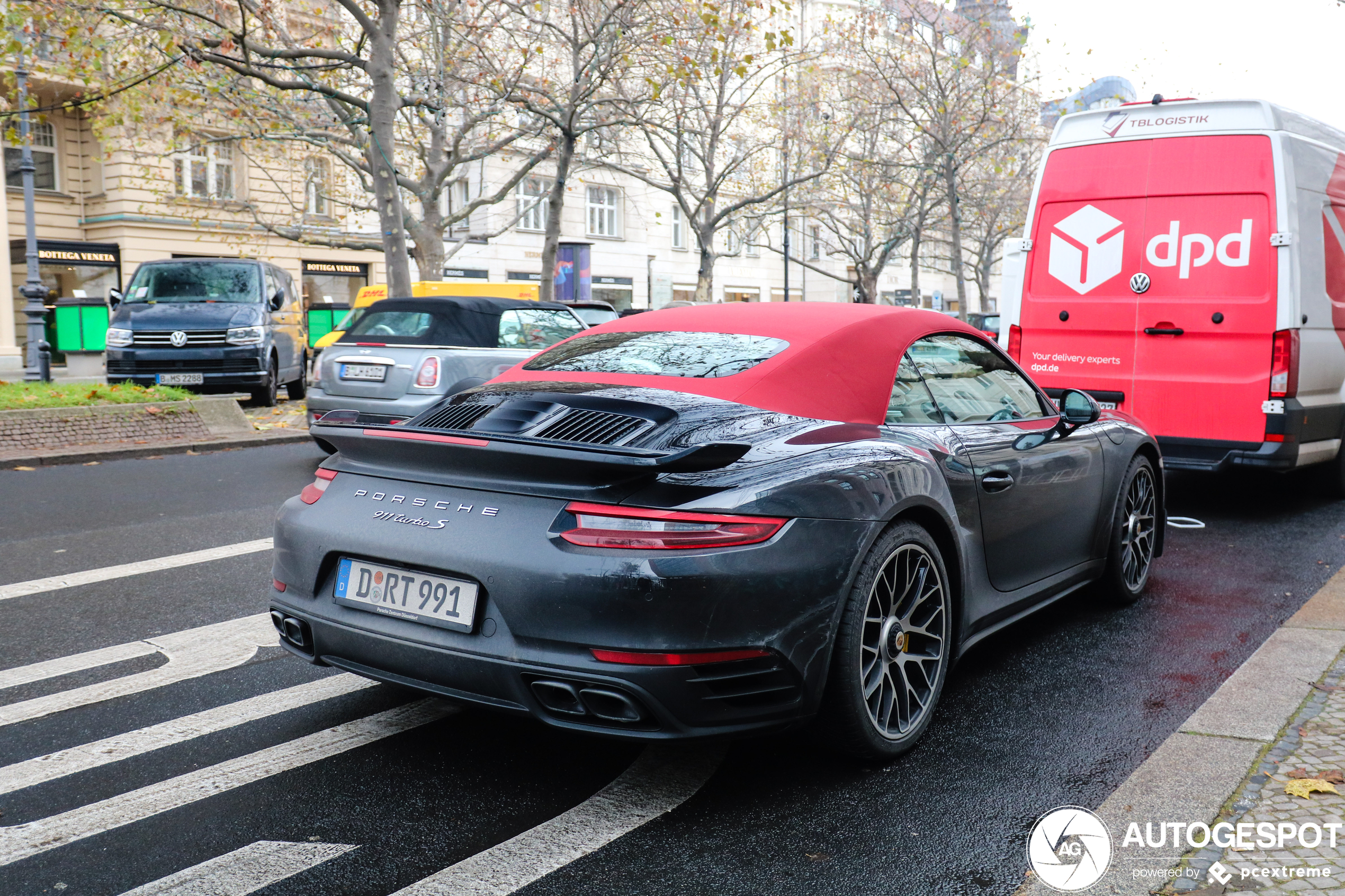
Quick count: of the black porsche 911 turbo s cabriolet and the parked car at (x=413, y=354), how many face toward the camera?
0

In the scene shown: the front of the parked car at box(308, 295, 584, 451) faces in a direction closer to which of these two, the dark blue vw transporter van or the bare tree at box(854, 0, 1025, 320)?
the bare tree

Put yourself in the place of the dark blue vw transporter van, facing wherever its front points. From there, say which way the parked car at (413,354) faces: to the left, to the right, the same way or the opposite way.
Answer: the opposite way

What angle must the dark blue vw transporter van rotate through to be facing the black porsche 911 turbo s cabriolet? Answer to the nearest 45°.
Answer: approximately 45° to its left

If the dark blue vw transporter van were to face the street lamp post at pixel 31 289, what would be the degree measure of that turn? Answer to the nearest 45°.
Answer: approximately 90° to its right

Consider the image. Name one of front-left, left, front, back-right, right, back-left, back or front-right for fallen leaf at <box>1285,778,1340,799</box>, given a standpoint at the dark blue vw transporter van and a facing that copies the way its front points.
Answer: front-left

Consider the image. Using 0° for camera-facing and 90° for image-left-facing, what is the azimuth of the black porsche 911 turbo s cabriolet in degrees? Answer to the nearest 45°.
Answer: approximately 225°

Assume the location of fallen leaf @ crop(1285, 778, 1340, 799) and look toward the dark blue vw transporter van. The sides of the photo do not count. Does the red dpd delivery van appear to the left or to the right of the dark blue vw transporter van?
right

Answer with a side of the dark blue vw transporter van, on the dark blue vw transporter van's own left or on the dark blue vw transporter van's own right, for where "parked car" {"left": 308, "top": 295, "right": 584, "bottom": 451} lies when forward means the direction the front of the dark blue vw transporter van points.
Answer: on the dark blue vw transporter van's own left

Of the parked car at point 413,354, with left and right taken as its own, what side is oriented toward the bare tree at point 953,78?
front

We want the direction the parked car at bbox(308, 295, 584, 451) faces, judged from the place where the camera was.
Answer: facing away from the viewer and to the right of the viewer

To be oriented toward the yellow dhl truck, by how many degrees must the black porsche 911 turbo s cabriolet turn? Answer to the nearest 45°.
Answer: approximately 45° to its left

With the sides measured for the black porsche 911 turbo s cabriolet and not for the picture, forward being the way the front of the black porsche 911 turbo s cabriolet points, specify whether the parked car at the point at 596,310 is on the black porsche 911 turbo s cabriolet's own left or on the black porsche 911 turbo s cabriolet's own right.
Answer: on the black porsche 911 turbo s cabriolet's own left
